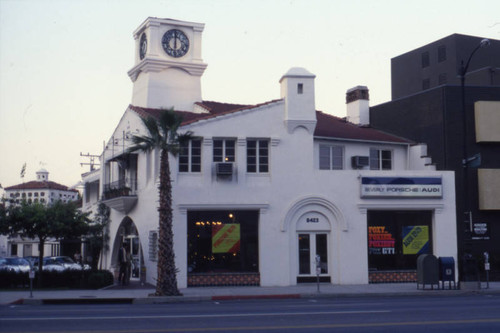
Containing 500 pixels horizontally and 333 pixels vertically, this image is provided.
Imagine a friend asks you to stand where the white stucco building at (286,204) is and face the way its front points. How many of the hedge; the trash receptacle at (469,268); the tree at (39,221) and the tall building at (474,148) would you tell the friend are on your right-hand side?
2

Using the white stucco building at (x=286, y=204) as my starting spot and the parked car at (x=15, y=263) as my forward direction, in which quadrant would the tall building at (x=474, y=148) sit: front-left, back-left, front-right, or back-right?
back-right

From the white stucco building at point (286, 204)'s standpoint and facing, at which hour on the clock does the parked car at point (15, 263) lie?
The parked car is roughly at 4 o'clock from the white stucco building.

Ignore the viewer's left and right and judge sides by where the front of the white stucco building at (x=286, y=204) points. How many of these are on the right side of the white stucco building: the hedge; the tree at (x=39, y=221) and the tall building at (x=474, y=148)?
2

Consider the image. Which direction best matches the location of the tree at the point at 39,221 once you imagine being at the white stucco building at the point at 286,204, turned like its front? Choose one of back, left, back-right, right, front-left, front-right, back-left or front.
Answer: right

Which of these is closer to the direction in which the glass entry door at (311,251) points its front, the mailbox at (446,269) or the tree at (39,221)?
the mailbox

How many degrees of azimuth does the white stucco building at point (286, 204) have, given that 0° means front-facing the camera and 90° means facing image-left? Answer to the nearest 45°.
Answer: approximately 0°

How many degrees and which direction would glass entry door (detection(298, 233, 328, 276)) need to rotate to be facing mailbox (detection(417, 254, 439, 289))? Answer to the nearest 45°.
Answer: approximately 45° to its left

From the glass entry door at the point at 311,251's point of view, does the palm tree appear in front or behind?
in front
